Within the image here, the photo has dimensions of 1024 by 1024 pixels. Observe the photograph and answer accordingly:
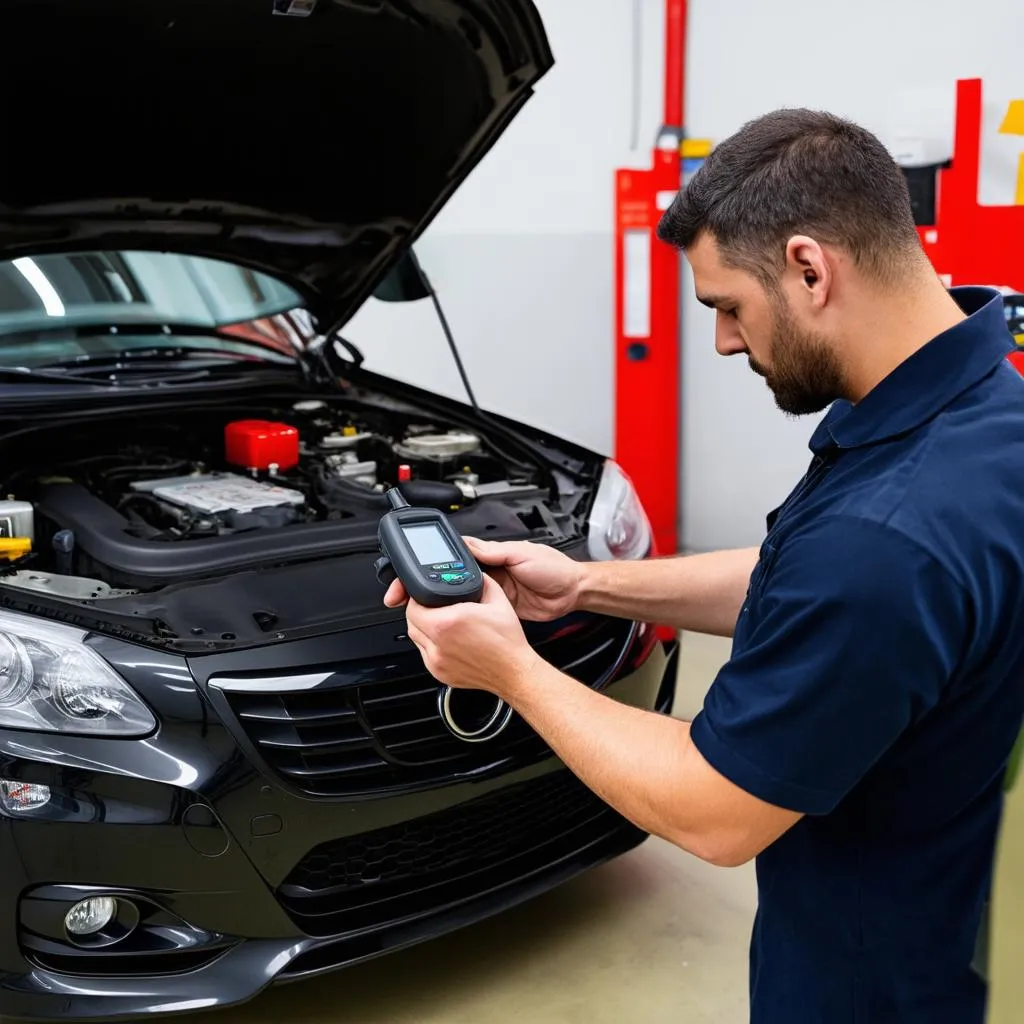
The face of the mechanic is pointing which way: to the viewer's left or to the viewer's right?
to the viewer's left

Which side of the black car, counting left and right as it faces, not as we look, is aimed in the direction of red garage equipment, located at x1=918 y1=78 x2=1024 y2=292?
left

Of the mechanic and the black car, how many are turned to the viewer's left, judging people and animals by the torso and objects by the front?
1

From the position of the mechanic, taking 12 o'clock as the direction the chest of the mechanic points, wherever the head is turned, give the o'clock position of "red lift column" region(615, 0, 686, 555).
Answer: The red lift column is roughly at 3 o'clock from the mechanic.

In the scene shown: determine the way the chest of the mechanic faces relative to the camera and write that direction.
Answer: to the viewer's left
